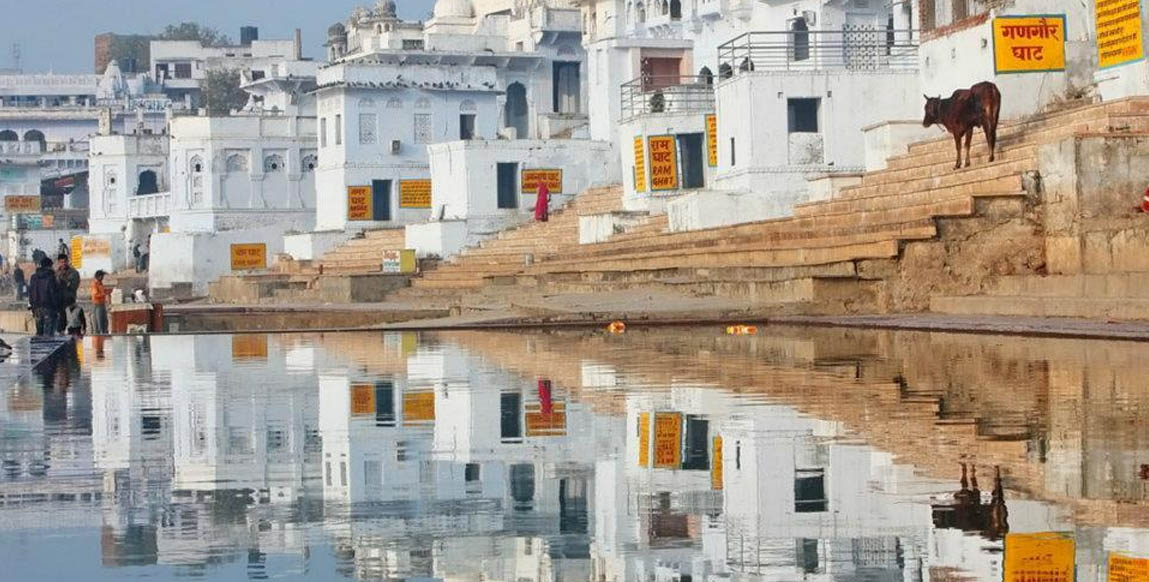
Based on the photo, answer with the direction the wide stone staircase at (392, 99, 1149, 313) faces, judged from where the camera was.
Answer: facing the viewer and to the left of the viewer

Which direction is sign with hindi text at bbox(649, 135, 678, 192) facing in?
toward the camera

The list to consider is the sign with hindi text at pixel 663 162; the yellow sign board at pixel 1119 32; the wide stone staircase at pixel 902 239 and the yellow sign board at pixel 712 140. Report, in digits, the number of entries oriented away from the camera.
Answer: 0

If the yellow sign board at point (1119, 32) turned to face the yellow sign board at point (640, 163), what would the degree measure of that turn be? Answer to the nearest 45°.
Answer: approximately 90° to its right

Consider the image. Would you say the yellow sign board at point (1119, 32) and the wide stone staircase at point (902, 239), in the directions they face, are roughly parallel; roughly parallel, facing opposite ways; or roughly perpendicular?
roughly parallel

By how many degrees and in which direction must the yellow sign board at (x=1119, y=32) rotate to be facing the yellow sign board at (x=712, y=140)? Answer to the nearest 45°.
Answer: approximately 90° to its right

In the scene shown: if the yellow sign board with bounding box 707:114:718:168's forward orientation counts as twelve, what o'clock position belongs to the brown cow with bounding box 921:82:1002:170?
The brown cow is roughly at 10 o'clock from the yellow sign board.
